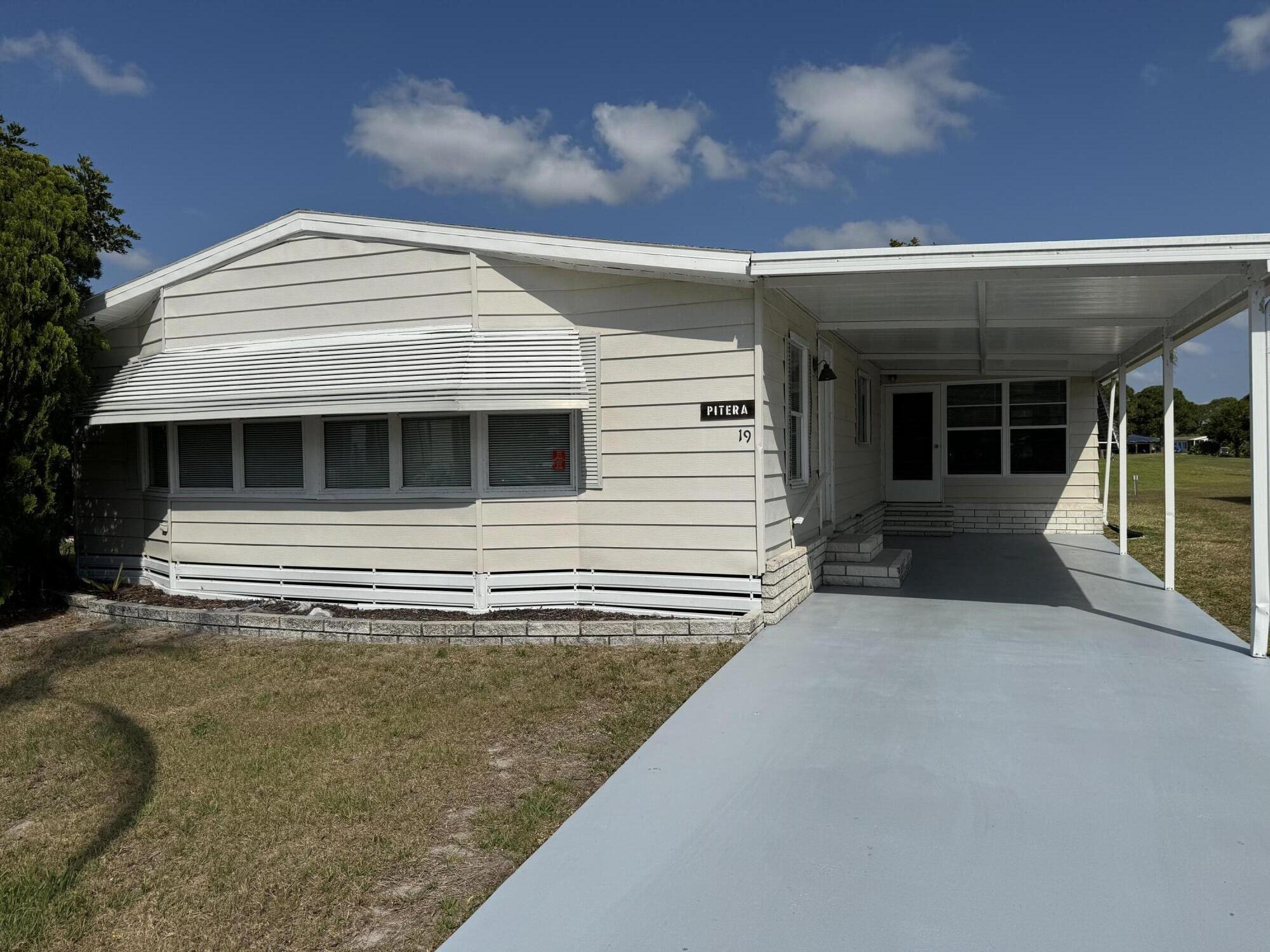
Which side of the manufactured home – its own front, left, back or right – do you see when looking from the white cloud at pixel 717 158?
back

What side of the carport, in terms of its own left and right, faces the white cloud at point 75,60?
right

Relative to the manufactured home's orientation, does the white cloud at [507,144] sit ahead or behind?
behind

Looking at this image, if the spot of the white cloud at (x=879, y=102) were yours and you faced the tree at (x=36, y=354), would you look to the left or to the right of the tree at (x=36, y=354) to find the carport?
left

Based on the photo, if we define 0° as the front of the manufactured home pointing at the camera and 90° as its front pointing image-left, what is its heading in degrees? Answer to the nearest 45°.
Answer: approximately 0°

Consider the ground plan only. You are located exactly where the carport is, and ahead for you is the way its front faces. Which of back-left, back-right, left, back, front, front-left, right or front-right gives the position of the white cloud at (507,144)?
back-right

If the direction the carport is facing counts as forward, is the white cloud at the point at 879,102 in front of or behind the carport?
behind
